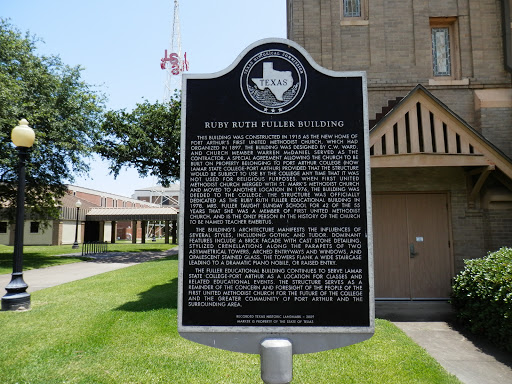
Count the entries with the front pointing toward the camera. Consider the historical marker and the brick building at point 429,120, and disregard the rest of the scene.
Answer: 2

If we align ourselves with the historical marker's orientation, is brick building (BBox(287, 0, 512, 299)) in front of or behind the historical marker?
behind

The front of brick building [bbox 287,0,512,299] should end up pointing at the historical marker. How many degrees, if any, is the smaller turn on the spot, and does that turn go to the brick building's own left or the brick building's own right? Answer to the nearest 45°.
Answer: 0° — it already faces it

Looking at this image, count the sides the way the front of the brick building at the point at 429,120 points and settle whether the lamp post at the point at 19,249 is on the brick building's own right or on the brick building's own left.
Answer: on the brick building's own right

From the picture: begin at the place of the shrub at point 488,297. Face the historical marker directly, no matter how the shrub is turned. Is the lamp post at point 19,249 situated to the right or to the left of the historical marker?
right

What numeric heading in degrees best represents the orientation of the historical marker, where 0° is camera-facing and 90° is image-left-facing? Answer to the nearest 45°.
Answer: approximately 0°

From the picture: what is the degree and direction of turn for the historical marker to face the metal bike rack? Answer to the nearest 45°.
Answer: approximately 135° to its right
